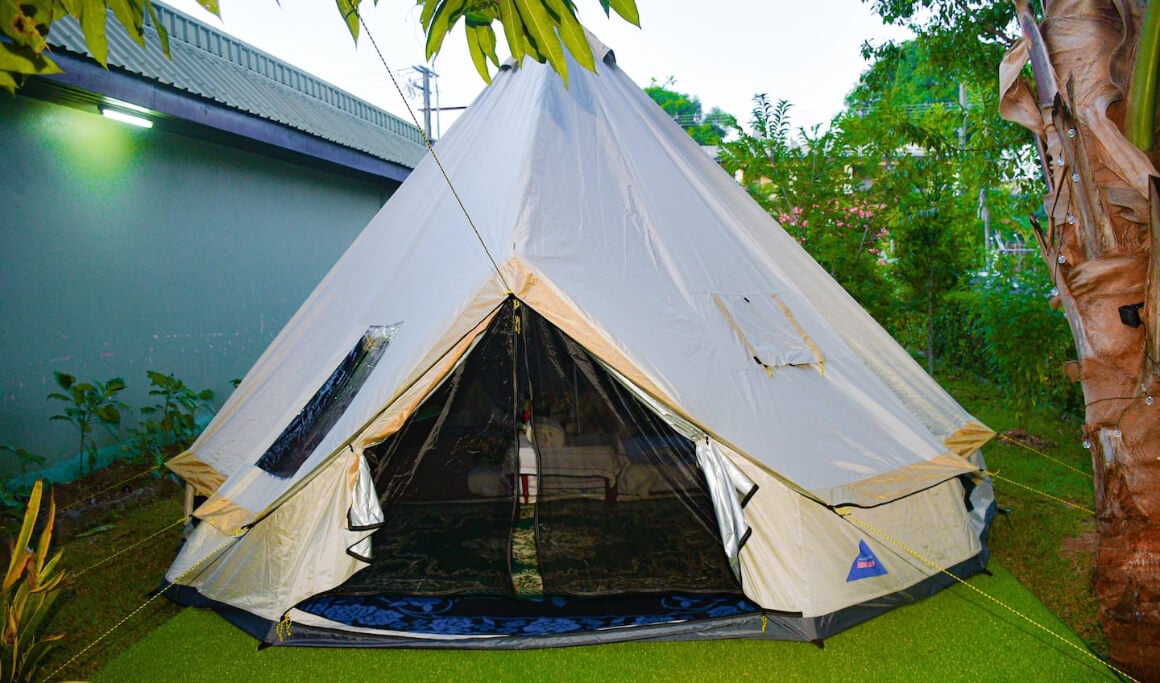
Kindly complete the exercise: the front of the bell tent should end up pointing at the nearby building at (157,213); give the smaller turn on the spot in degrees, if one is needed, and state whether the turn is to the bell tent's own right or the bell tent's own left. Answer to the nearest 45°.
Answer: approximately 135° to the bell tent's own right

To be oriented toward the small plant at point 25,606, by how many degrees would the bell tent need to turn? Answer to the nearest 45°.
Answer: approximately 45° to its right

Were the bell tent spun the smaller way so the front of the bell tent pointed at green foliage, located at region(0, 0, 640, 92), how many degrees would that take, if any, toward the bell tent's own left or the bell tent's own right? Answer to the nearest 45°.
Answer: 0° — it already faces it

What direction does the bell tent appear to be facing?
toward the camera

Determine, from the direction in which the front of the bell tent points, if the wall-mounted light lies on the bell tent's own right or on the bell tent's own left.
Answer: on the bell tent's own right

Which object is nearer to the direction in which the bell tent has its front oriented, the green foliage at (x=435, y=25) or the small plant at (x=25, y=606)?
the green foliage

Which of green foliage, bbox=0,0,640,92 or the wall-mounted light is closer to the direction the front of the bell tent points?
the green foliage

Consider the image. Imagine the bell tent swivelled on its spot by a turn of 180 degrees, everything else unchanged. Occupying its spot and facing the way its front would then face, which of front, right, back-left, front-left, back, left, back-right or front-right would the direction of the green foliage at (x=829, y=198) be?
front-right

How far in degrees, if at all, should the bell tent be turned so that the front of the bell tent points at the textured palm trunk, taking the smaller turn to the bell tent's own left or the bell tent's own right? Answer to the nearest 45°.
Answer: approximately 45° to the bell tent's own left

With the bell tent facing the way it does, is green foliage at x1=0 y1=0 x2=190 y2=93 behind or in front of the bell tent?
in front

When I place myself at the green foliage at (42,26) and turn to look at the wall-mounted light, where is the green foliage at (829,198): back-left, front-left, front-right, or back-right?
front-right
